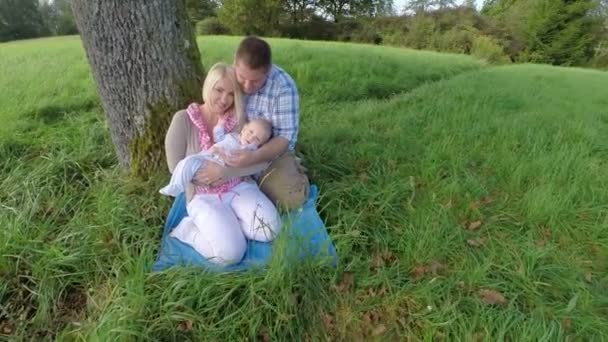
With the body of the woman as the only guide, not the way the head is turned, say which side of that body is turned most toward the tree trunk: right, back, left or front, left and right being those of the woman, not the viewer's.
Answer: back

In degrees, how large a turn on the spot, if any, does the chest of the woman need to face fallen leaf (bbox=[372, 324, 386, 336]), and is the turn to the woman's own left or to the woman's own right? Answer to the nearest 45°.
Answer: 0° — they already face it

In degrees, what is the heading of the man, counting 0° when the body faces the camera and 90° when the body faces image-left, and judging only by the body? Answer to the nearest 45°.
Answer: approximately 45°

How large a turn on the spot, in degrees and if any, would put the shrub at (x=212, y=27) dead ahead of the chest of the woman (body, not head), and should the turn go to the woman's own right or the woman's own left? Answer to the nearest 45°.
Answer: approximately 135° to the woman's own left

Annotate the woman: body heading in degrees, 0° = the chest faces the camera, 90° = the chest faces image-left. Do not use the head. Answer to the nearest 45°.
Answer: approximately 315°

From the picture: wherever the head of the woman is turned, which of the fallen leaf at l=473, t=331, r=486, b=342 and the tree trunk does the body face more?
the fallen leaf

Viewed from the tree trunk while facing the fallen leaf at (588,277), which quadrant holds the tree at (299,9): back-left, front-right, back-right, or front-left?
back-left

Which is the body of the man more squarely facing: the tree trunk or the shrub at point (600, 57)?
the tree trunk

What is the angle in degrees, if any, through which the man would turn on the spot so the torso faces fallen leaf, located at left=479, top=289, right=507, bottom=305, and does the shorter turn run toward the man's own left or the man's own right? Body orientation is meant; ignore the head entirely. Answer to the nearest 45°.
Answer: approximately 90° to the man's own left
